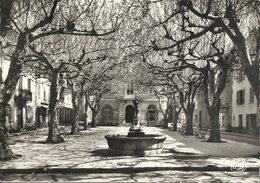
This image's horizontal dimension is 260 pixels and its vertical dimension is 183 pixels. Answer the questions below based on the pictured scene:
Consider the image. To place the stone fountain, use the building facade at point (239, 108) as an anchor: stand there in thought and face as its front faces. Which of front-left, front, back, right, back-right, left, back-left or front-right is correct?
front-left

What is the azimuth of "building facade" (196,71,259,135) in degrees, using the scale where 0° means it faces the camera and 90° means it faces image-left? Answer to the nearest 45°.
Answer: approximately 45°
